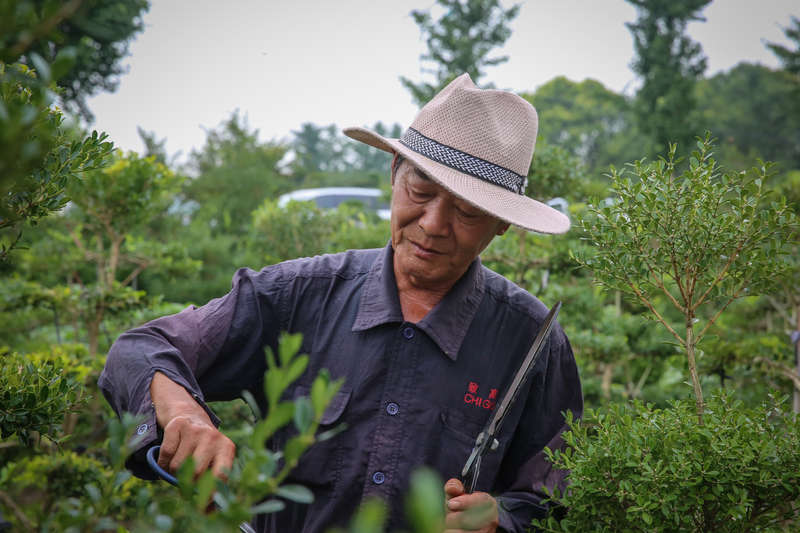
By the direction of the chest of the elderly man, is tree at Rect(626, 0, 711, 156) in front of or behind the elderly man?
behind

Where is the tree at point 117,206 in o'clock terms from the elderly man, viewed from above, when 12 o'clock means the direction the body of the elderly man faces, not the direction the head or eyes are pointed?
The tree is roughly at 5 o'clock from the elderly man.

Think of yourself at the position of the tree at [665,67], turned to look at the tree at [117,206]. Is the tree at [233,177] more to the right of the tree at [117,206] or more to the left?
right

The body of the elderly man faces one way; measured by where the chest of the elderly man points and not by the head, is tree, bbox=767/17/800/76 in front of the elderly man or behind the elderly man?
behind

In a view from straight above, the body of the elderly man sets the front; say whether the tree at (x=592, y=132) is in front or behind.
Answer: behind

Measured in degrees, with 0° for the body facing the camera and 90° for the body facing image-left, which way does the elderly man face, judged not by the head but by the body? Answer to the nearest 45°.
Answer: approximately 0°

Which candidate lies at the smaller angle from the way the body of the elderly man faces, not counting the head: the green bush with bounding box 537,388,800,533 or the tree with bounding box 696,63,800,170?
the green bush

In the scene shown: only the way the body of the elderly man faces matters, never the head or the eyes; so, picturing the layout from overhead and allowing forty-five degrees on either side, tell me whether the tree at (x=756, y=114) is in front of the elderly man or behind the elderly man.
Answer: behind

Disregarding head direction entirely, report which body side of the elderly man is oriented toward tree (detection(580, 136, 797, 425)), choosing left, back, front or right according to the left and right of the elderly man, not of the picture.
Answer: left

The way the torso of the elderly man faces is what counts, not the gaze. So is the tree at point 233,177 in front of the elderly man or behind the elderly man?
behind
